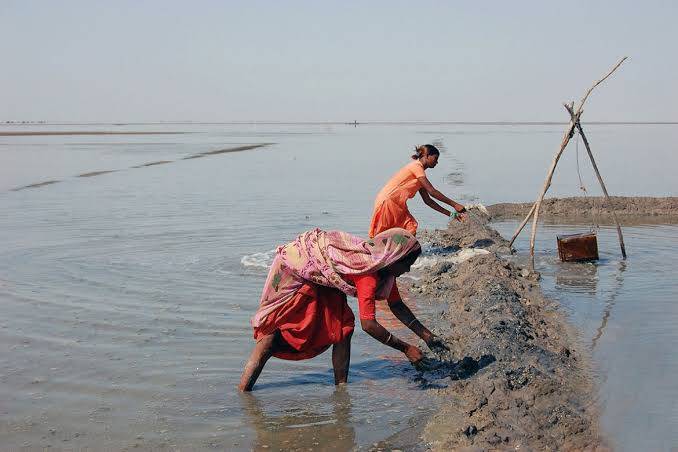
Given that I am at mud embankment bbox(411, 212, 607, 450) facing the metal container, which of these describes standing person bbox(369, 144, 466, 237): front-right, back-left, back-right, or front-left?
front-left

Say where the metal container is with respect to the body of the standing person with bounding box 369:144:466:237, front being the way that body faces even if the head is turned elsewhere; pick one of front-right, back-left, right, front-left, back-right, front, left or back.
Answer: front-left

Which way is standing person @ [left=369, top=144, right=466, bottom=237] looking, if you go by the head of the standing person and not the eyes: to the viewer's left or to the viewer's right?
to the viewer's right

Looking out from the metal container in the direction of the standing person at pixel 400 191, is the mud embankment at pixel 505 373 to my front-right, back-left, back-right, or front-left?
front-left

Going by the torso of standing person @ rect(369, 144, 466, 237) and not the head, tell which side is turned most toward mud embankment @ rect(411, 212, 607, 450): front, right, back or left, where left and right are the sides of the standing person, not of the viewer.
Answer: right

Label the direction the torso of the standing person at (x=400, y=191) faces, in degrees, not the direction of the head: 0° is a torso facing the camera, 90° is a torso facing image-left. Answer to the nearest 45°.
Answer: approximately 270°

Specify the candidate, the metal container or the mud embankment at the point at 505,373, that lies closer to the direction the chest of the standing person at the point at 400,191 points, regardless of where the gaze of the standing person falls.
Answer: the metal container
